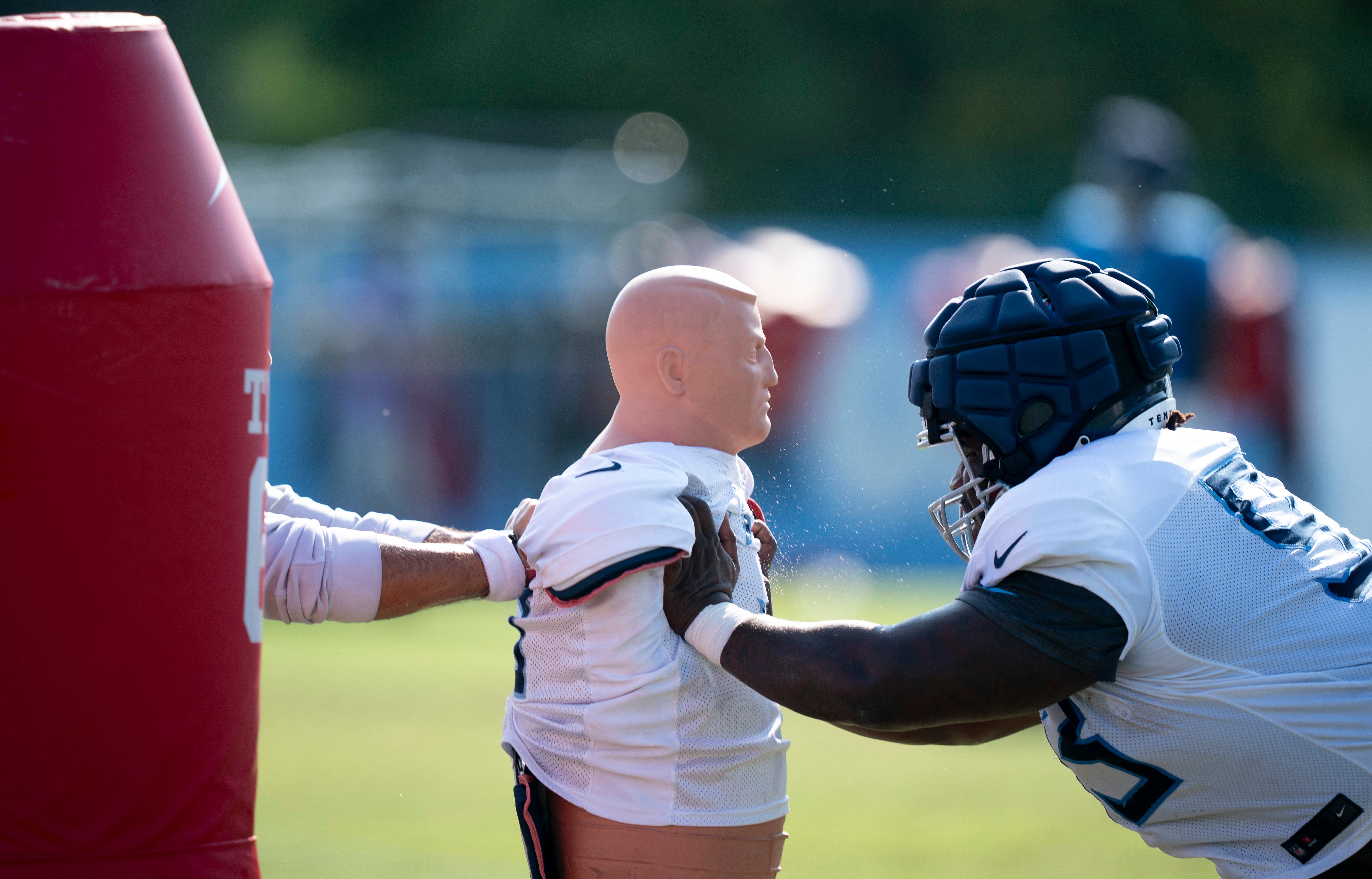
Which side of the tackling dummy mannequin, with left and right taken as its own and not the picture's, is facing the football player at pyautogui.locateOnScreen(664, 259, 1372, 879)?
front

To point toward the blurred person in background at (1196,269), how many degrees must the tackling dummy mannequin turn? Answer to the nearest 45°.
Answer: approximately 45° to its left

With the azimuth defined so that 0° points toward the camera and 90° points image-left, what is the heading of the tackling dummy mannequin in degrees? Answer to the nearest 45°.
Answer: approximately 270°

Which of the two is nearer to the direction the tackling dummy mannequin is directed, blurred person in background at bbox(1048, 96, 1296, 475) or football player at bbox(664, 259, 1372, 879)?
the football player

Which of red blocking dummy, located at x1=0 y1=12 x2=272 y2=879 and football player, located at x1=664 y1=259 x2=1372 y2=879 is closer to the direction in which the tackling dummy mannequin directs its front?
the football player

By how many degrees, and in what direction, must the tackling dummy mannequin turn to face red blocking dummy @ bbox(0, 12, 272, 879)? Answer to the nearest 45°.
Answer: approximately 135° to its right

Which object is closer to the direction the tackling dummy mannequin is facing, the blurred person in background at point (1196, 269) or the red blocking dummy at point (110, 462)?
the blurred person in background

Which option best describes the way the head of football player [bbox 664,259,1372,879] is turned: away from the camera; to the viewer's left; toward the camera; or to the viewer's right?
to the viewer's left
